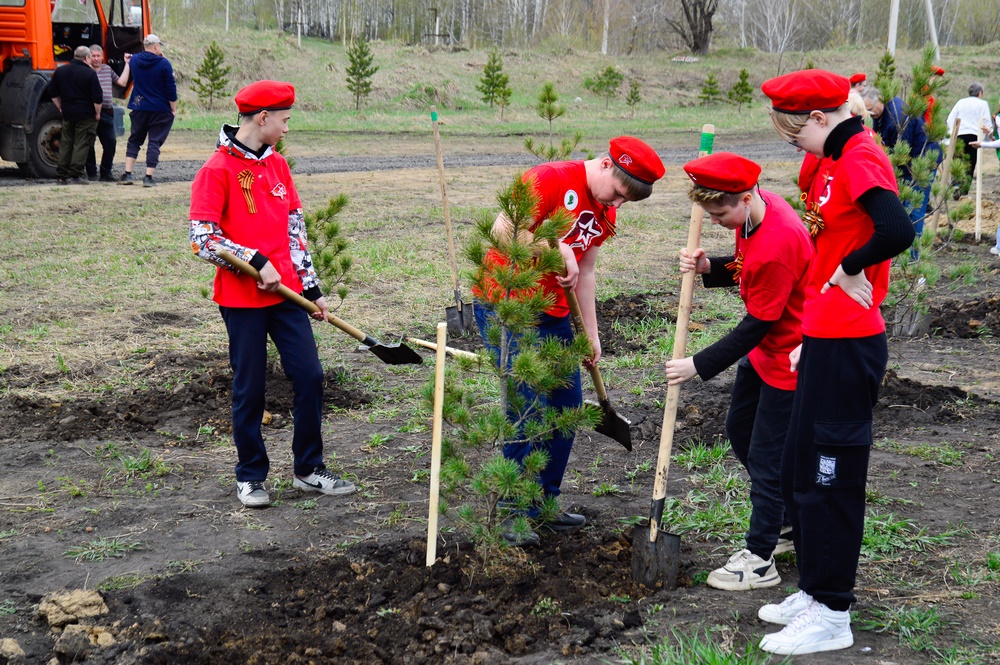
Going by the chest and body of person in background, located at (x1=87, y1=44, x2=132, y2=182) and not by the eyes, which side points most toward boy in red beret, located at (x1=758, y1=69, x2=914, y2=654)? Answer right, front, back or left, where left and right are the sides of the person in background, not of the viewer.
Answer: front

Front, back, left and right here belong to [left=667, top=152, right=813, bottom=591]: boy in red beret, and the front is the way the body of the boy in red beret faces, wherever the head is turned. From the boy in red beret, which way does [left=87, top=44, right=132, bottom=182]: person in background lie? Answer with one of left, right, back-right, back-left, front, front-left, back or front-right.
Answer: front-right

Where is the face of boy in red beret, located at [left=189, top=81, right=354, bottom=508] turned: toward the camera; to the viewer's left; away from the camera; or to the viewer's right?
to the viewer's right

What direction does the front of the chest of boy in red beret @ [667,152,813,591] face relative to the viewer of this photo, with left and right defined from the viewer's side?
facing to the left of the viewer

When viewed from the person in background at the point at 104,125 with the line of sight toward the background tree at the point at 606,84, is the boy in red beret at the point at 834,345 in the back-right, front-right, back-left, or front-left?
back-right

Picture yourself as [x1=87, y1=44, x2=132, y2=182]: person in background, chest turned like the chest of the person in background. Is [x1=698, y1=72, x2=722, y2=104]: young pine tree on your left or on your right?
on your left

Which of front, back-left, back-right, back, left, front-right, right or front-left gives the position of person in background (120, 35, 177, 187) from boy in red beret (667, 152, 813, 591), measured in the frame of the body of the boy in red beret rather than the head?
front-right

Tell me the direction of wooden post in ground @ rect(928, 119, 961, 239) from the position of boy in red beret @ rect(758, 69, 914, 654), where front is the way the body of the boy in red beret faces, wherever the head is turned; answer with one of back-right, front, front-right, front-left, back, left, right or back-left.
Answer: right

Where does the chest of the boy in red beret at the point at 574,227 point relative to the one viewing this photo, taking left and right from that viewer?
facing the viewer and to the right of the viewer

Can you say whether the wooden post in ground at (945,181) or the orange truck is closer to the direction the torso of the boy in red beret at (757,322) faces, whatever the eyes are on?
the orange truck

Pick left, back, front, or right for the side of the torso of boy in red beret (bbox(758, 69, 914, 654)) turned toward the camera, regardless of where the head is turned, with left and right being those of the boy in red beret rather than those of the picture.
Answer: left

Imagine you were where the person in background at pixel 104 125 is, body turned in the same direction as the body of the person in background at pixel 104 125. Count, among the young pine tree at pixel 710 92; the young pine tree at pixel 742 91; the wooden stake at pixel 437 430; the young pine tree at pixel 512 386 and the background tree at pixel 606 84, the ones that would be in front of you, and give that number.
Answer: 2

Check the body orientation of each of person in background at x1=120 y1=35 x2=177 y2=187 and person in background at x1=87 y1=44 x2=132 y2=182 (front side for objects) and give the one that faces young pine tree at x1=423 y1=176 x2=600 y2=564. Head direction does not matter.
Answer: person in background at x1=87 y1=44 x2=132 y2=182

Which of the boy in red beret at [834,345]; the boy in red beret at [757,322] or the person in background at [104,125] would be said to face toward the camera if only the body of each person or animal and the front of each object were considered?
the person in background
